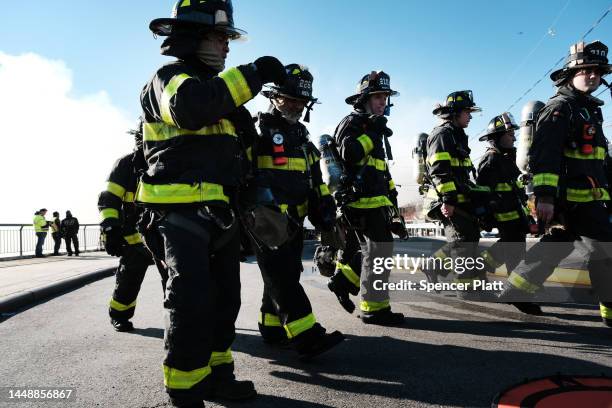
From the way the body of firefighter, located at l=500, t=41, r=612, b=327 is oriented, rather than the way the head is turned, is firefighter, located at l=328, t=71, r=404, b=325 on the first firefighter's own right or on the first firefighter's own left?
on the first firefighter's own right
